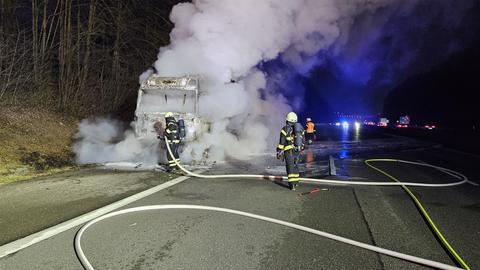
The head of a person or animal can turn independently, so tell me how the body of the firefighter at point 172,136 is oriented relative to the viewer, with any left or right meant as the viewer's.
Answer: facing away from the viewer and to the left of the viewer

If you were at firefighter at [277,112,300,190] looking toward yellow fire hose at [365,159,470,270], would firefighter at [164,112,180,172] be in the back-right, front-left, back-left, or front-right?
back-right

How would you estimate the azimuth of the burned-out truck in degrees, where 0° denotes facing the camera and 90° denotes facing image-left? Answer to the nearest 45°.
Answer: approximately 0°

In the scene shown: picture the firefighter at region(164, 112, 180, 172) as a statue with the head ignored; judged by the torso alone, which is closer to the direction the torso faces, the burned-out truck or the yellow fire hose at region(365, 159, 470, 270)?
the burned-out truck

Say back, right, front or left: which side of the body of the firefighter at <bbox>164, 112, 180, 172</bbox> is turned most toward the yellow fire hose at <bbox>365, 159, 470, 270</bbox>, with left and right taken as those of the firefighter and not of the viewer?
back

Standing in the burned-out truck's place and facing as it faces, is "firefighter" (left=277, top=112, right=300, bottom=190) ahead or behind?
ahead

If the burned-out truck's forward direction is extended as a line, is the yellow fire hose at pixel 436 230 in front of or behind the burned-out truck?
in front

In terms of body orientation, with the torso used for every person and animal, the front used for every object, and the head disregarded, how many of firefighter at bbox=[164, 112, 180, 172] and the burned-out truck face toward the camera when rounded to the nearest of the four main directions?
1

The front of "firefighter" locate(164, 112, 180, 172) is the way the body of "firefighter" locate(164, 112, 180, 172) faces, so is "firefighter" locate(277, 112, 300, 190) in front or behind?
behind

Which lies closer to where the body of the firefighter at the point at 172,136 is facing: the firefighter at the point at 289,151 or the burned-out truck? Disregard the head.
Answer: the burned-out truck
